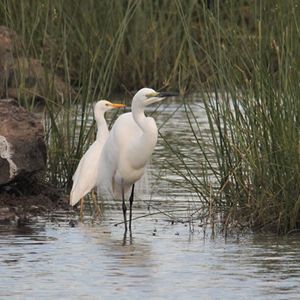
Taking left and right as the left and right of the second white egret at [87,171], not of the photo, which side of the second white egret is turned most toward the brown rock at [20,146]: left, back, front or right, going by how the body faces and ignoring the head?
back

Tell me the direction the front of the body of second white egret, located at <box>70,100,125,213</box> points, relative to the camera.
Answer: to the viewer's right
